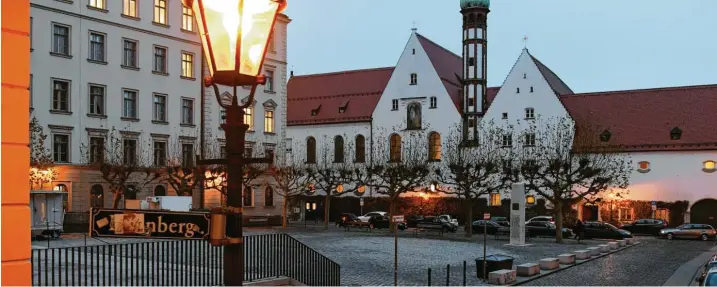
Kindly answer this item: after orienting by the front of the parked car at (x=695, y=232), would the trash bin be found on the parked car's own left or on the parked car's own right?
on the parked car's own left

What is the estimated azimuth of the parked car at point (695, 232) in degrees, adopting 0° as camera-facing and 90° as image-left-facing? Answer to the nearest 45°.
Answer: approximately 90°

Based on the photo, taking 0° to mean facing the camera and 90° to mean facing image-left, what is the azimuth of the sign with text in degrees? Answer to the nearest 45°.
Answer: approximately 0°

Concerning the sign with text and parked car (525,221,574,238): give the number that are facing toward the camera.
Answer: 1

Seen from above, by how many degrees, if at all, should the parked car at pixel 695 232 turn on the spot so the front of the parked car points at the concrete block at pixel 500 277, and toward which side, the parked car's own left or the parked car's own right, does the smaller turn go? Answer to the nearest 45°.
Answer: approximately 90° to the parked car's own left
